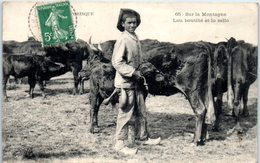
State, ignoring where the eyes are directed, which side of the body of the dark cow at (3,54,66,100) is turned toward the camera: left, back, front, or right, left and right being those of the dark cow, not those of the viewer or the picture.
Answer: right

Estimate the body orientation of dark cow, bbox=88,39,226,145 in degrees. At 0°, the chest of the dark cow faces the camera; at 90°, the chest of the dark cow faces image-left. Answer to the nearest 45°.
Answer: approximately 90°

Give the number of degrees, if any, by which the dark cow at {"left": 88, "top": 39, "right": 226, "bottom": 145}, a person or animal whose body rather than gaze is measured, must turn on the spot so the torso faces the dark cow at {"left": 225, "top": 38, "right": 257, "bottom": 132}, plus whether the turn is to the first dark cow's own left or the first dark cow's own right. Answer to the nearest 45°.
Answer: approximately 180°
